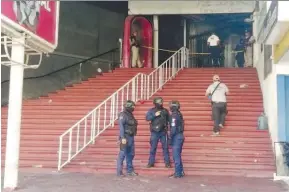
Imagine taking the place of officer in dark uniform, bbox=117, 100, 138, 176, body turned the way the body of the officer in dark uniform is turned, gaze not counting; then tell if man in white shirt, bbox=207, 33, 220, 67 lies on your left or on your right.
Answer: on your left

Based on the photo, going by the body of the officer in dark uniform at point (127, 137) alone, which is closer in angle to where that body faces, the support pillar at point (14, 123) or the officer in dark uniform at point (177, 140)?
the officer in dark uniform

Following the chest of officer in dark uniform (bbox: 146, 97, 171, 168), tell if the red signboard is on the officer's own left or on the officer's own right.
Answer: on the officer's own right

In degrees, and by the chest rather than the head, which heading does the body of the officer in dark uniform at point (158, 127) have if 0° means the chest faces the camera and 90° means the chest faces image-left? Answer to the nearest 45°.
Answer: approximately 0°

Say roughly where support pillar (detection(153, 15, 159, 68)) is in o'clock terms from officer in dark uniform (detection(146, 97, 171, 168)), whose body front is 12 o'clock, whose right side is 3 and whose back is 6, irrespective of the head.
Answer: The support pillar is roughly at 6 o'clock from the officer in dark uniform.
